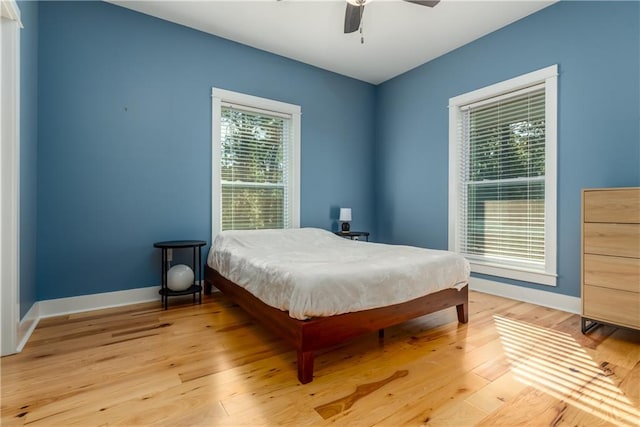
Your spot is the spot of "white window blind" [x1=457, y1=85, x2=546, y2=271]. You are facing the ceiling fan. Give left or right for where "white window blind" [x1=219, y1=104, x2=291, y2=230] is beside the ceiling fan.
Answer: right

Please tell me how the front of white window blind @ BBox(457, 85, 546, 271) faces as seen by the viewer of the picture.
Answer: facing the viewer and to the left of the viewer

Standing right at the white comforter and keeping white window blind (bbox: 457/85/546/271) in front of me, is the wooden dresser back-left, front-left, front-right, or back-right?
front-right

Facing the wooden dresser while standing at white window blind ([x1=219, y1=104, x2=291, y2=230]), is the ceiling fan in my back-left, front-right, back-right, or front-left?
front-right

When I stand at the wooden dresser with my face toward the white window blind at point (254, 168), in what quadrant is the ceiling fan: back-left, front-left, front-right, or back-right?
front-left

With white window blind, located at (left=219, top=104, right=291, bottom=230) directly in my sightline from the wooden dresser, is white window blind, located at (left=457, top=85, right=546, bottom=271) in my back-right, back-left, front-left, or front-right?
front-right

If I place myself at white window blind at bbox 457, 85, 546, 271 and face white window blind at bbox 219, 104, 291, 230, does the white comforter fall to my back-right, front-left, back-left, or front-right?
front-left

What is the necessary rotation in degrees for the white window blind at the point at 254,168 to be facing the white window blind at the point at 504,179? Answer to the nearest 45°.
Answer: approximately 45° to its left

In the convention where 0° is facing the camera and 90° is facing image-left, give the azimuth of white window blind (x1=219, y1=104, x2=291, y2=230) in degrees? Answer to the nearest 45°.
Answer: approximately 315°

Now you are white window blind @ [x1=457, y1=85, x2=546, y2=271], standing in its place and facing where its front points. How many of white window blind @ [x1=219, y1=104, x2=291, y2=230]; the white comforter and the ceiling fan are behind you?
0

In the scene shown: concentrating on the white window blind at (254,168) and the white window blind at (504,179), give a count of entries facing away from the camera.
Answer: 0

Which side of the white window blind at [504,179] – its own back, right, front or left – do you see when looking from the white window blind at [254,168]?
front

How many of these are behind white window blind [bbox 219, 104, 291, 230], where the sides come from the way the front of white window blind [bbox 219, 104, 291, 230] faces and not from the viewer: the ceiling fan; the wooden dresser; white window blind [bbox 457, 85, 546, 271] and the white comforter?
0
